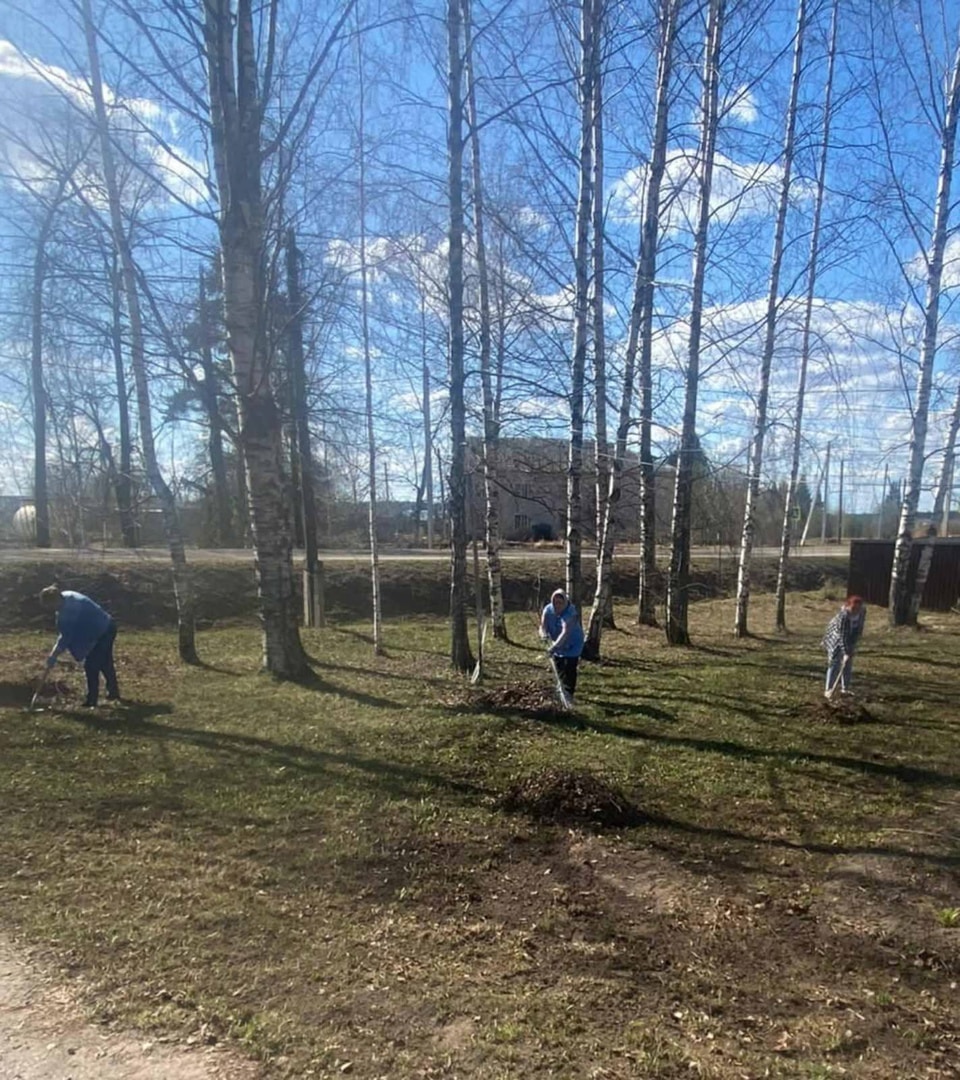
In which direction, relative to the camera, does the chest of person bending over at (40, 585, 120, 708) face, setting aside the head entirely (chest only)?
to the viewer's left
